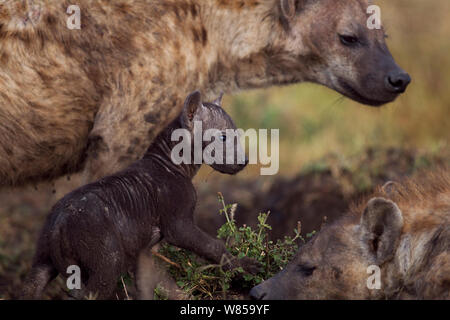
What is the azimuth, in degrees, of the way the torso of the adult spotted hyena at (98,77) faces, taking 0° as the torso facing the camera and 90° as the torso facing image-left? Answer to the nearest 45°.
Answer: approximately 270°

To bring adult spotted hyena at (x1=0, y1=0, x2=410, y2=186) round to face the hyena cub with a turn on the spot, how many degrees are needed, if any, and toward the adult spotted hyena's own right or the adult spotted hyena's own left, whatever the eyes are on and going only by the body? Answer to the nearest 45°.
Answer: approximately 90° to the adult spotted hyena's own right
